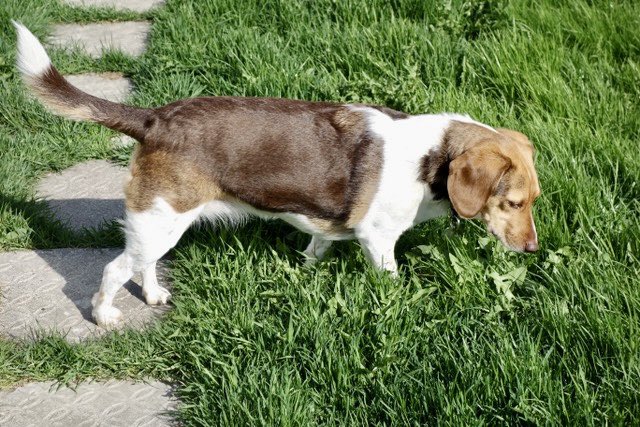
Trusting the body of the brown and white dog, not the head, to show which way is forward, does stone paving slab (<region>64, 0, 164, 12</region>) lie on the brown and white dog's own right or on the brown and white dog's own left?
on the brown and white dog's own left

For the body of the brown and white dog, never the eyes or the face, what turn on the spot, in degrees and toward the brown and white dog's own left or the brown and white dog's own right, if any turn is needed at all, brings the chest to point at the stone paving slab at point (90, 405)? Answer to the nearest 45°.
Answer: approximately 135° to the brown and white dog's own right

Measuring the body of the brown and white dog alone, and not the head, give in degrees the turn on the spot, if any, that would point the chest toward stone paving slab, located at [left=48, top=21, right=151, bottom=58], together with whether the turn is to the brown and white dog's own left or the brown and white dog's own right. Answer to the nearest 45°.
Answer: approximately 135° to the brown and white dog's own left

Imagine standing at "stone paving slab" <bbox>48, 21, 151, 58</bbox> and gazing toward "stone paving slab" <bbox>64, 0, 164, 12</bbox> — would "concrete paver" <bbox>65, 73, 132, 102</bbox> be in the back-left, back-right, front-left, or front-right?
back-right

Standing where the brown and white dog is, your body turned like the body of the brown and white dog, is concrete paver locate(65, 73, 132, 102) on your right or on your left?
on your left

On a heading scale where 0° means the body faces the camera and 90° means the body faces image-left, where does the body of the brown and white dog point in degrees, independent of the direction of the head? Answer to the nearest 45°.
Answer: approximately 270°
